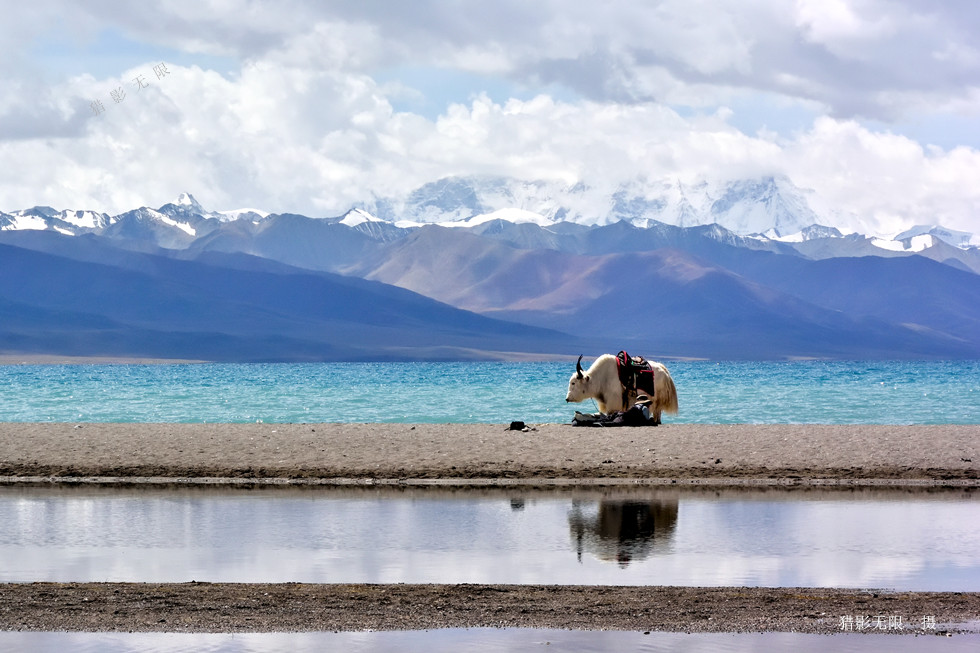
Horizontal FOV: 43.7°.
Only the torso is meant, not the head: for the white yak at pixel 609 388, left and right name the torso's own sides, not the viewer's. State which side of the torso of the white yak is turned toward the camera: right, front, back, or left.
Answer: left

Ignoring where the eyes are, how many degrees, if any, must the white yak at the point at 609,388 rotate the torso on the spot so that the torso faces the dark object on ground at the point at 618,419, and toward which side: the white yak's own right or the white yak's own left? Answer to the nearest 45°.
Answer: approximately 90° to the white yak's own left
